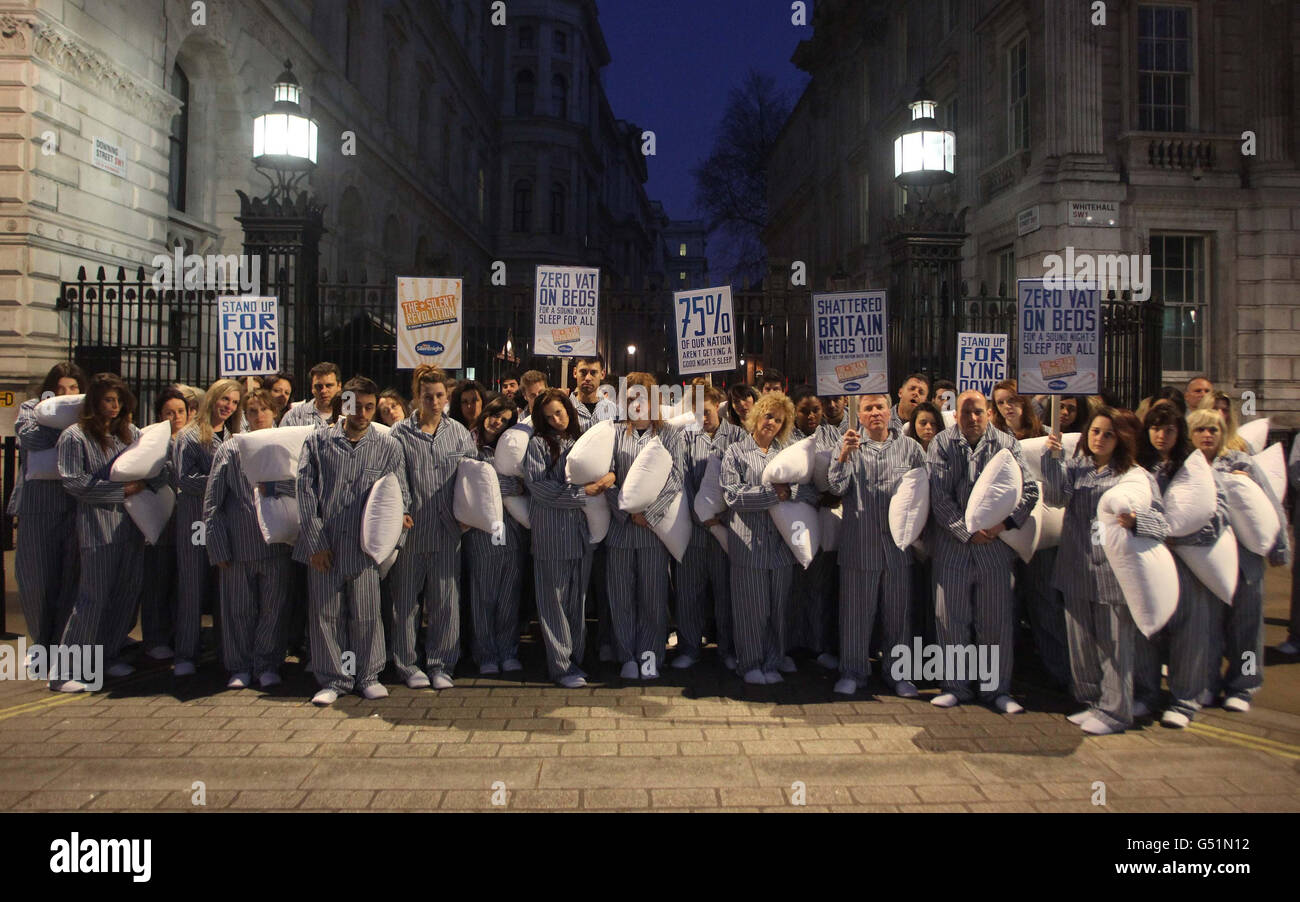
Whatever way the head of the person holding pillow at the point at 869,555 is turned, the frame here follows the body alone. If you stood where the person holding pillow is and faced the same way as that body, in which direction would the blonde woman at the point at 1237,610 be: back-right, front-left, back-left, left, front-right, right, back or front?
left

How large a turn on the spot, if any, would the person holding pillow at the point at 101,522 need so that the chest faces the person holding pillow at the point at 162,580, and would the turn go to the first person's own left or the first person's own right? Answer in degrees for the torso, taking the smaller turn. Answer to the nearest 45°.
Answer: approximately 90° to the first person's own left

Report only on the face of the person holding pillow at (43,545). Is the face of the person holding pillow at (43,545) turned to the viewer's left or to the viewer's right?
to the viewer's right

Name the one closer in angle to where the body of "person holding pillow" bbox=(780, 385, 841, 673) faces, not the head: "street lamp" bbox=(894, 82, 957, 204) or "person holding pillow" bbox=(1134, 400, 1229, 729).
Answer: the person holding pillow

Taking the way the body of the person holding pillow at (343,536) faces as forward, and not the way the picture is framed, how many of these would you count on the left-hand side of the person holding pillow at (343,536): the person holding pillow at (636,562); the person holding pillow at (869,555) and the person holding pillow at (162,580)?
2
